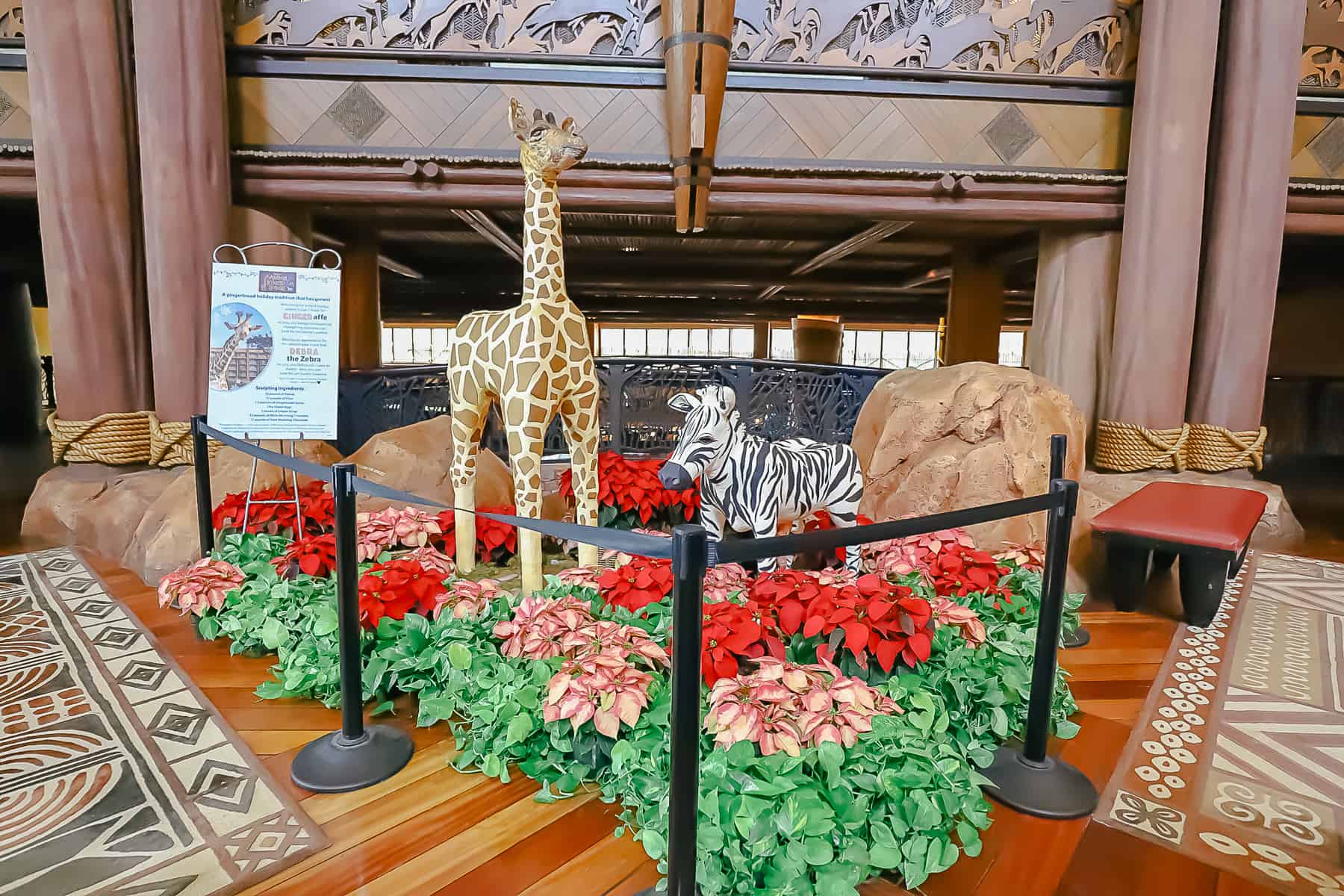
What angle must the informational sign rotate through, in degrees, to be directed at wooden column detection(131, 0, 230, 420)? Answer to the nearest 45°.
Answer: approximately 180°

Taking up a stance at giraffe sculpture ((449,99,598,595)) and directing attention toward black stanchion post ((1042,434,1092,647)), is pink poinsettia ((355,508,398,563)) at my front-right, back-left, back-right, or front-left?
back-left

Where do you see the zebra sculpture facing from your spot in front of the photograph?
facing the viewer and to the left of the viewer

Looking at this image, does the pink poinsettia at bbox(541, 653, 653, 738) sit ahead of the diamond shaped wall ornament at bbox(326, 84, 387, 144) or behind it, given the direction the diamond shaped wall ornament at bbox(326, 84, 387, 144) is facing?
ahead

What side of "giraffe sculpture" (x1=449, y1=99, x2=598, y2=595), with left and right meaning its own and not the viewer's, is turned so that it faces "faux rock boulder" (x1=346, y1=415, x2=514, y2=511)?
back

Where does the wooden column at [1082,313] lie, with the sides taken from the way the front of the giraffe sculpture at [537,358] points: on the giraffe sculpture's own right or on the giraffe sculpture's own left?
on the giraffe sculpture's own left

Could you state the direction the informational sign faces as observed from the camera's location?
facing the viewer

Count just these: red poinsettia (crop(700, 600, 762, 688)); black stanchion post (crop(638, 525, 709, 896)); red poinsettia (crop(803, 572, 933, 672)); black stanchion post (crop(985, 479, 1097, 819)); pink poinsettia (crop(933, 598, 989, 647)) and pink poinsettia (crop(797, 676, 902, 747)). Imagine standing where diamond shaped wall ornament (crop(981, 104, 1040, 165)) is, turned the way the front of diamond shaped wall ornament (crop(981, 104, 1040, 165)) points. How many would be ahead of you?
6

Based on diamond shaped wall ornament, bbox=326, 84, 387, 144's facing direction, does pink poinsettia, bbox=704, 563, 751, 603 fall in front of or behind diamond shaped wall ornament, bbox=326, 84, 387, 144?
in front

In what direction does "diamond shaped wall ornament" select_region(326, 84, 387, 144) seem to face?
toward the camera

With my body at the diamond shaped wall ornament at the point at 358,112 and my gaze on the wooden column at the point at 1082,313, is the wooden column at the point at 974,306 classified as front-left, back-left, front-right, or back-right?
front-left

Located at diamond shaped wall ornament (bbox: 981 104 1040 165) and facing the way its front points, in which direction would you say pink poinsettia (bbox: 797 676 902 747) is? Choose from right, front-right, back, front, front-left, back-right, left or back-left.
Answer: front

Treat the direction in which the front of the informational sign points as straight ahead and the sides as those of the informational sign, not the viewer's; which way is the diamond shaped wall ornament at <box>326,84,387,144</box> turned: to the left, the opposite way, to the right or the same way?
the same way

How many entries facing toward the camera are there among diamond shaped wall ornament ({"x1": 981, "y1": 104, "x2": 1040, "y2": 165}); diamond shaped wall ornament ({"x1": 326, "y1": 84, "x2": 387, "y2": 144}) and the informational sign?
3

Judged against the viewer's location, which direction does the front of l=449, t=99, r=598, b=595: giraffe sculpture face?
facing the viewer and to the right of the viewer
